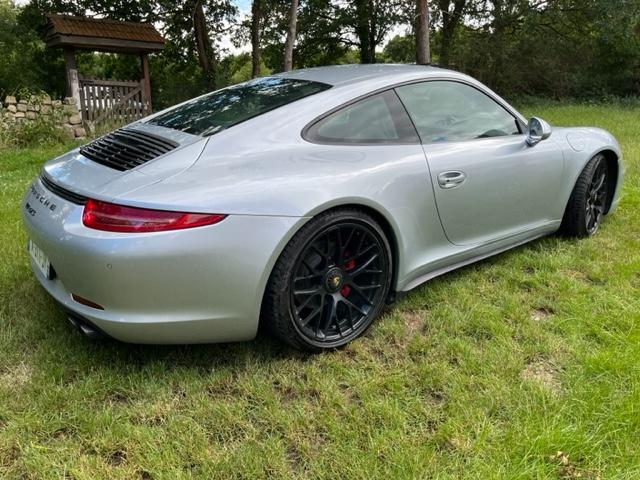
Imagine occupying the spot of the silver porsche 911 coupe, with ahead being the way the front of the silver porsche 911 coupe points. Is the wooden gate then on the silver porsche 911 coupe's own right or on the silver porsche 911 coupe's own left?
on the silver porsche 911 coupe's own left

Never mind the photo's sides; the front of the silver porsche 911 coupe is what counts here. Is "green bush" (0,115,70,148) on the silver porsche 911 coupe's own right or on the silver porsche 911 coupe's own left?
on the silver porsche 911 coupe's own left

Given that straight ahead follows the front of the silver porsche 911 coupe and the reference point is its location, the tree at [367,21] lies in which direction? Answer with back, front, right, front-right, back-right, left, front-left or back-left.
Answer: front-left

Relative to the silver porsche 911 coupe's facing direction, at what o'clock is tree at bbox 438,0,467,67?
The tree is roughly at 11 o'clock from the silver porsche 911 coupe.

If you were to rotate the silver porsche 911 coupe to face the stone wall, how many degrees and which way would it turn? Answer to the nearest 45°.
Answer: approximately 90° to its left

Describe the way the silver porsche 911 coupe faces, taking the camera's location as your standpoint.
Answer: facing away from the viewer and to the right of the viewer

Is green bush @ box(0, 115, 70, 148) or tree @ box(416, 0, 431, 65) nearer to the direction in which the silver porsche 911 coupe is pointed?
the tree

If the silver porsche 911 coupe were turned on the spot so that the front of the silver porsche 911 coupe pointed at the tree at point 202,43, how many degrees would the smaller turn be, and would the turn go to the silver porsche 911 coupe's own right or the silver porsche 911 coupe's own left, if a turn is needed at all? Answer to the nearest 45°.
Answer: approximately 45° to the silver porsche 911 coupe's own left

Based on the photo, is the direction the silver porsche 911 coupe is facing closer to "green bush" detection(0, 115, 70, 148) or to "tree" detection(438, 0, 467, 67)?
the tree

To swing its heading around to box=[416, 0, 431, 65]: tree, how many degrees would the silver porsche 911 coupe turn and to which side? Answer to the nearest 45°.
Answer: approximately 45° to its left
